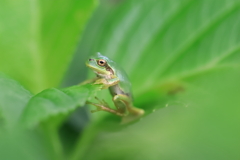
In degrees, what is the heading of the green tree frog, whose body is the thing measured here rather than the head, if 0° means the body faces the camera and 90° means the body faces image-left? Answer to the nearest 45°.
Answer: approximately 90°
